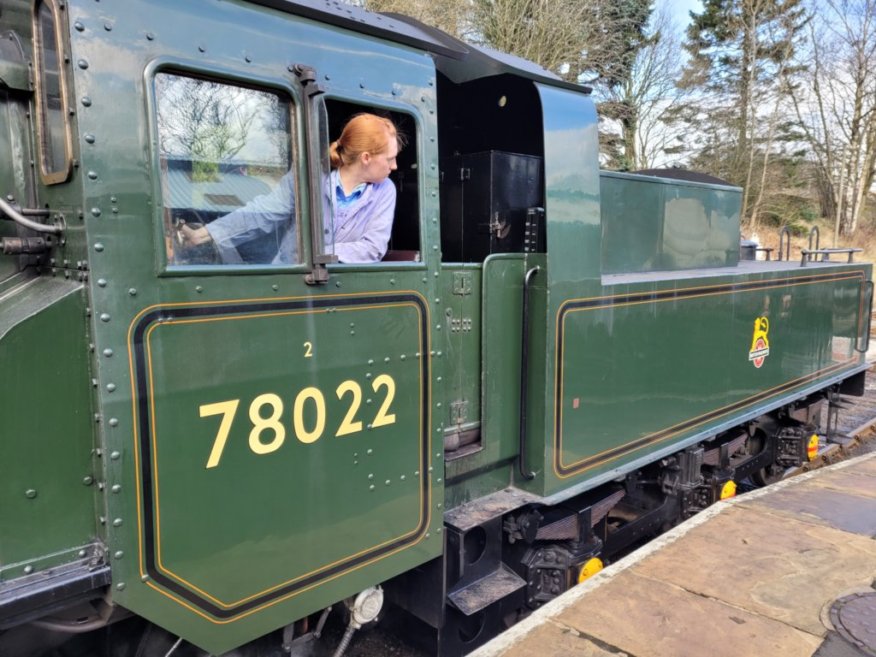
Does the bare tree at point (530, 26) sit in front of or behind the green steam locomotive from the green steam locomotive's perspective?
behind

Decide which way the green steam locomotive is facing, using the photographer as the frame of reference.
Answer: facing the viewer and to the left of the viewer

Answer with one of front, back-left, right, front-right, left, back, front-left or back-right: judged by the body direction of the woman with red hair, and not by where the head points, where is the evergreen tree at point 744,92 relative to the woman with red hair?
back

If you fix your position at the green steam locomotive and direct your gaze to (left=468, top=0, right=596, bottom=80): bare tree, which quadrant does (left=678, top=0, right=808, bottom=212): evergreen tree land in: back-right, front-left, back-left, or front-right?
front-right

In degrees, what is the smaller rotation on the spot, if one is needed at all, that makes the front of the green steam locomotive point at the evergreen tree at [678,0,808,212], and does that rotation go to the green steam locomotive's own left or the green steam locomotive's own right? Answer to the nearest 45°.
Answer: approximately 180°
